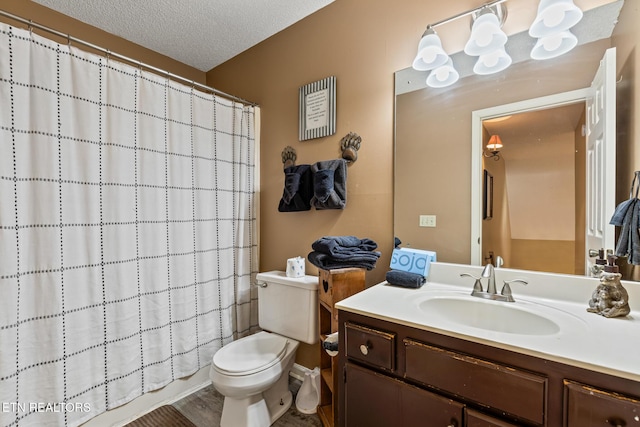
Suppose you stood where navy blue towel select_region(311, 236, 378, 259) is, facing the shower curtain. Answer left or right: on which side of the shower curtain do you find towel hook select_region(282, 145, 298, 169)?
right

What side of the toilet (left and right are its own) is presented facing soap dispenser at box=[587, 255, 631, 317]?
left

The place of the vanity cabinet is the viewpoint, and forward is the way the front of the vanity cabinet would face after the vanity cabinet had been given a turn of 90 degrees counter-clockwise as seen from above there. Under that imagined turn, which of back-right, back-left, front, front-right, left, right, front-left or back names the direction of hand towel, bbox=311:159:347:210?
back

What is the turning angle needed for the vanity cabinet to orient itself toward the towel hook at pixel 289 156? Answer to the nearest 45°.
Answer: approximately 90° to its right

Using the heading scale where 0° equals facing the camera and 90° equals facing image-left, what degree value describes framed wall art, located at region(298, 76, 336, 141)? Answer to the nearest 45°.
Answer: approximately 45°

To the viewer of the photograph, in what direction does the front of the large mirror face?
facing the viewer and to the left of the viewer

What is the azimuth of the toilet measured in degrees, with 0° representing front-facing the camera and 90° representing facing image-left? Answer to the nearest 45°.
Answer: approximately 45°

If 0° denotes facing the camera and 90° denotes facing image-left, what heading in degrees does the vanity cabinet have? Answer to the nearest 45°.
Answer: approximately 45°
